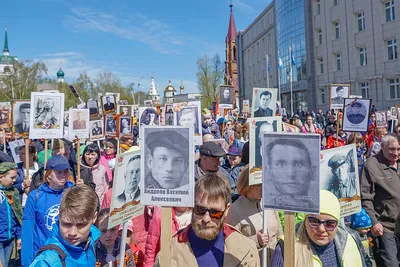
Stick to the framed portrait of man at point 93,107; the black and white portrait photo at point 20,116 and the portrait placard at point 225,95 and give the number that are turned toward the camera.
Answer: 3

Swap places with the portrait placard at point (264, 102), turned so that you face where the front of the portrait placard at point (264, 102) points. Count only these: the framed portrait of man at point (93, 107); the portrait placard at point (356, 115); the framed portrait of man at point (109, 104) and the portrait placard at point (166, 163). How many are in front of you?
1

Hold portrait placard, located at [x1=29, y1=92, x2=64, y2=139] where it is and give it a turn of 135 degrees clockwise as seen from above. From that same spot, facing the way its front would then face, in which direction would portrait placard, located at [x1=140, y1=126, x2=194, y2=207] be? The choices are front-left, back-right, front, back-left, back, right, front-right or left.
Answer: back-left

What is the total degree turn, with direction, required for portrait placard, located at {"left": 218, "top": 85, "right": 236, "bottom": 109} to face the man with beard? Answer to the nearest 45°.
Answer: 0° — it already faces them

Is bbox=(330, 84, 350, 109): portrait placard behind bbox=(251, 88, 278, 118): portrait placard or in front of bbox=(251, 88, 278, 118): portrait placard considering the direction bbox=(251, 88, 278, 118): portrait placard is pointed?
behind

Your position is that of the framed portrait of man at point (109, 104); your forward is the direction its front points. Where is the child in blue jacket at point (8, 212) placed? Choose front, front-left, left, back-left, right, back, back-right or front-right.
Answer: front

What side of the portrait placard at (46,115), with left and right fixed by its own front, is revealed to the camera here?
front

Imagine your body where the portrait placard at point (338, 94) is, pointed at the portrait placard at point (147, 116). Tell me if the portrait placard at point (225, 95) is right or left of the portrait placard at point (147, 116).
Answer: right

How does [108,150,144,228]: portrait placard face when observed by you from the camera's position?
facing the viewer and to the right of the viewer

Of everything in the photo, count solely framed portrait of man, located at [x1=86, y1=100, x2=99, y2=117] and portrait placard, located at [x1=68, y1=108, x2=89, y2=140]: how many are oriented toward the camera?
2

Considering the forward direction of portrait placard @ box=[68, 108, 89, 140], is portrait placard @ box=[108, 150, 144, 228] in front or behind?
in front

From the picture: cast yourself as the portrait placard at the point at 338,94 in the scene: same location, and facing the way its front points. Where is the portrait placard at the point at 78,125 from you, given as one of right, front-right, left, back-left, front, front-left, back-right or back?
front-right

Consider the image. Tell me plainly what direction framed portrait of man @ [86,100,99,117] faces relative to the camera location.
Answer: facing the viewer

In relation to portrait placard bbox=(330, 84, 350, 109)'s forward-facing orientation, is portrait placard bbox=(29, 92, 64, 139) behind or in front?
in front

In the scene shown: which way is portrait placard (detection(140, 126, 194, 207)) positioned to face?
toward the camera

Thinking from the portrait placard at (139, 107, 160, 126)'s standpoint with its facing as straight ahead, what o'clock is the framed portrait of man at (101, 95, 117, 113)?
The framed portrait of man is roughly at 4 o'clock from the portrait placard.

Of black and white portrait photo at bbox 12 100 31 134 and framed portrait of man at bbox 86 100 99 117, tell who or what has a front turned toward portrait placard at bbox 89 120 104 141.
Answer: the framed portrait of man

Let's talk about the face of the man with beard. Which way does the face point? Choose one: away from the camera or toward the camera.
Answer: toward the camera
